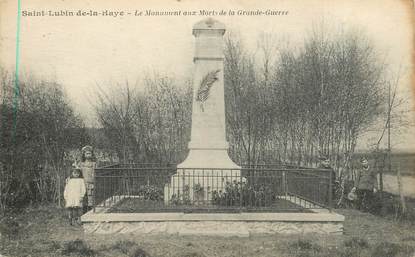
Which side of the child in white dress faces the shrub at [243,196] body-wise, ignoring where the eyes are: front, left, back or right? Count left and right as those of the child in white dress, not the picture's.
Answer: left

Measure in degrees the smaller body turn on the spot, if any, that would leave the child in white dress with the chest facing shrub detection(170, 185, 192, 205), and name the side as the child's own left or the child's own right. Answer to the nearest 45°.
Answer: approximately 90° to the child's own left

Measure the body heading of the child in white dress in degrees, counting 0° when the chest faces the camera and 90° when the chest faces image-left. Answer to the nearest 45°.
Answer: approximately 0°

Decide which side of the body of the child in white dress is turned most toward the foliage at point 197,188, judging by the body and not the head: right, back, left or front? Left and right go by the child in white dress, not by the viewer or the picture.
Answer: left

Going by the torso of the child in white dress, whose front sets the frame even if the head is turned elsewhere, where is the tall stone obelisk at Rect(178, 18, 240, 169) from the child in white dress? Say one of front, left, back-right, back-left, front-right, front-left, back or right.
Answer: left

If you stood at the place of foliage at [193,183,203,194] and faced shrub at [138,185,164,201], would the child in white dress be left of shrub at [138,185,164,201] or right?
left
